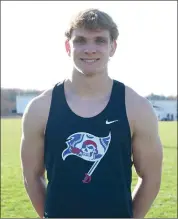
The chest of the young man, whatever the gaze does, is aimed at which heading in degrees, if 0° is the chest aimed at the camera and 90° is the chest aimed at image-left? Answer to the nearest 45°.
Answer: approximately 0°
